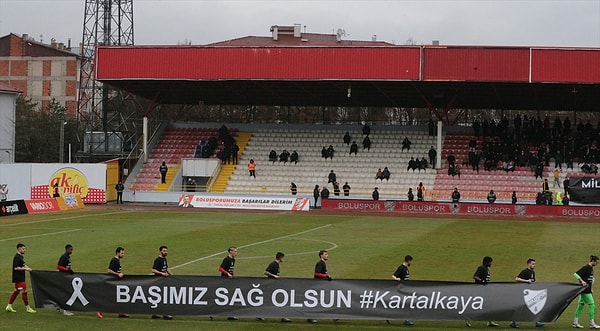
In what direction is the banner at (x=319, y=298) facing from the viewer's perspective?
toward the camera

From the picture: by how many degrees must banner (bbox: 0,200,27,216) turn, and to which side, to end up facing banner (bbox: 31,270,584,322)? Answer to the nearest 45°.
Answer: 0° — it already faces it

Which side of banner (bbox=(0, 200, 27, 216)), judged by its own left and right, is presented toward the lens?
front

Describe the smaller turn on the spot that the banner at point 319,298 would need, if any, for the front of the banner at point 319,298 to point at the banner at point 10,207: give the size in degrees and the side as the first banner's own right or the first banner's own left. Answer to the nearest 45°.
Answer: approximately 135° to the first banner's own right

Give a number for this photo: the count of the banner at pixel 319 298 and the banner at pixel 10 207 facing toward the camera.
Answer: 2
